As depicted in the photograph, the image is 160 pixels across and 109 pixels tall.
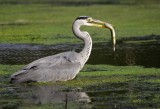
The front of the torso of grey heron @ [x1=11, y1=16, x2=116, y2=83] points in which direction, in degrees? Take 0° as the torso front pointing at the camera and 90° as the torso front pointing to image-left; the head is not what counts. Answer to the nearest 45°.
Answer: approximately 270°
